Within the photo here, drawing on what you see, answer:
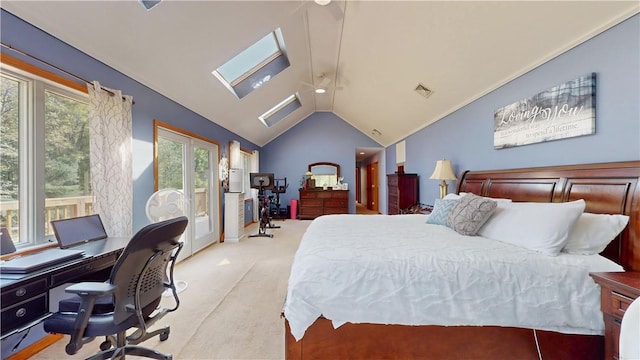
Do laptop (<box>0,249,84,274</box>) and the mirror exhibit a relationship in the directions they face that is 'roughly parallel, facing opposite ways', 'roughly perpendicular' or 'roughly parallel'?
roughly perpendicular

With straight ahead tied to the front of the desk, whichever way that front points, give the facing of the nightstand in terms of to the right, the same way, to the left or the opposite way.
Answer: the opposite way

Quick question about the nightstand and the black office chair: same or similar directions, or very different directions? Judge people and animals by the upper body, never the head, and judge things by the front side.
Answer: same or similar directions

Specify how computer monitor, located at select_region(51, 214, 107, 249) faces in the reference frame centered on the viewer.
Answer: facing the viewer and to the right of the viewer

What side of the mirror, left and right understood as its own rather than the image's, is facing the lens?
front

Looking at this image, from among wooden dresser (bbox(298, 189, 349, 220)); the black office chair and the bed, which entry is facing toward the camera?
the wooden dresser

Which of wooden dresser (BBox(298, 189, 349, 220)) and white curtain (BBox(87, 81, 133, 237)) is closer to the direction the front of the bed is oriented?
the white curtain

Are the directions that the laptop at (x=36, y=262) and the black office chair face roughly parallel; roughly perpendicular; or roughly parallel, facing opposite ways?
roughly parallel, facing opposite ways

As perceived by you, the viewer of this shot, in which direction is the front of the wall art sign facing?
facing the viewer and to the left of the viewer

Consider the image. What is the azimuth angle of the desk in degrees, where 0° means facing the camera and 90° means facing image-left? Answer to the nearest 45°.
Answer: approximately 315°

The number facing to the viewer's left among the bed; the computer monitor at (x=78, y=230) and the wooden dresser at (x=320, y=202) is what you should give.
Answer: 1

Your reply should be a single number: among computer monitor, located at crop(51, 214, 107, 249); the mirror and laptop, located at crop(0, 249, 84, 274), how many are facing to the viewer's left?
0

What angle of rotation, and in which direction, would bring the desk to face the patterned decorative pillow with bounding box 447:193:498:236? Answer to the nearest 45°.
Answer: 0° — it already faces it

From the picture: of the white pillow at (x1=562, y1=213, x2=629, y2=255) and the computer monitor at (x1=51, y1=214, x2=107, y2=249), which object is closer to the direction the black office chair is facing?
the computer monitor

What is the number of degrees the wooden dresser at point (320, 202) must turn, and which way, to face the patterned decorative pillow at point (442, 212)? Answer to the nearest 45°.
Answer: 0° — it already faces it

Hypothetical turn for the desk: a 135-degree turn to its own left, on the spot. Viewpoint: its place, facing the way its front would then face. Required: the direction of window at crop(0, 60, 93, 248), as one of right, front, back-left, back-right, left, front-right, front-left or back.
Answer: front

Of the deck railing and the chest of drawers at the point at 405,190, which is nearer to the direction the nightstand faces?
the deck railing

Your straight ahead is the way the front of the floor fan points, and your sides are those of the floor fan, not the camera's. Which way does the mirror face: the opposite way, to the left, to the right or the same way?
the same way

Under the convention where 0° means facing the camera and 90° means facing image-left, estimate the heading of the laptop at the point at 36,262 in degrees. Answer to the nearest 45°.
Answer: approximately 315°

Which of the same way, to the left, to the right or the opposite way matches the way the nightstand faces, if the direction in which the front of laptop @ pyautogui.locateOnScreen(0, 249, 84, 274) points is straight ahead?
the opposite way
